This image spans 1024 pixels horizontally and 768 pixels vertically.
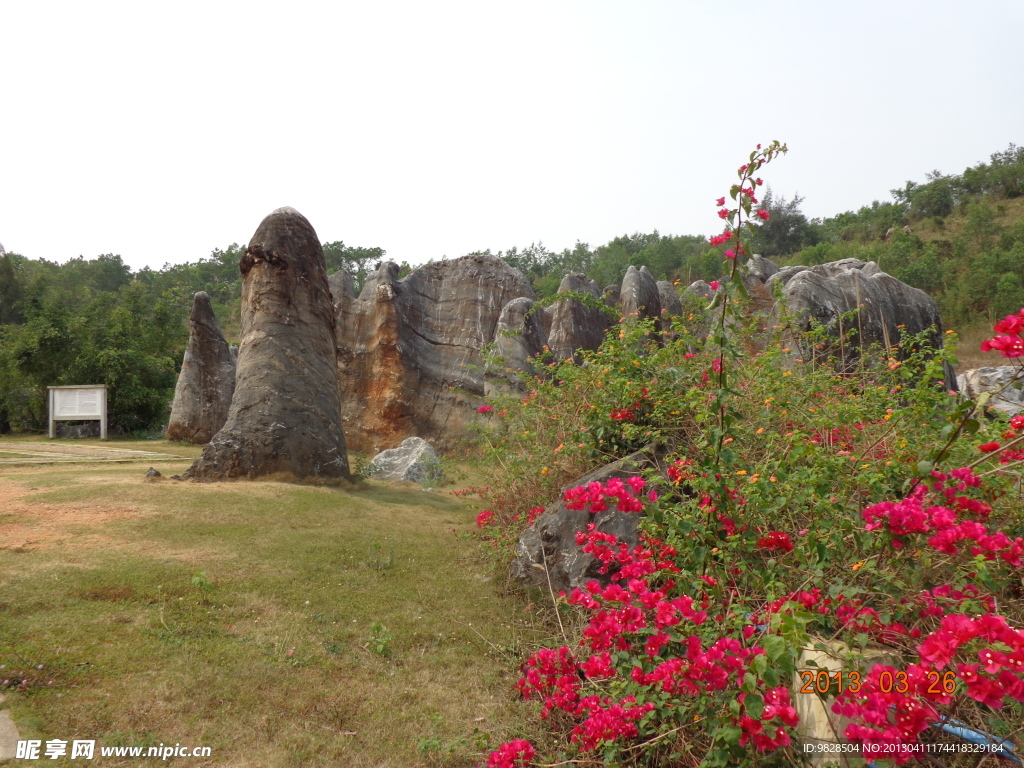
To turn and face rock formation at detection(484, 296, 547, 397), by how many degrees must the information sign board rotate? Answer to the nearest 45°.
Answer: approximately 45° to its left

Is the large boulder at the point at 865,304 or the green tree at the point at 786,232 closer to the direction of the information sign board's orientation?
the large boulder

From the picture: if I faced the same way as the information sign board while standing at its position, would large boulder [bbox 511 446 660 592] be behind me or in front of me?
in front

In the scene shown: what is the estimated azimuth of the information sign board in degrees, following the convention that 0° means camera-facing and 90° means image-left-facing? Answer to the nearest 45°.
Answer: approximately 0°

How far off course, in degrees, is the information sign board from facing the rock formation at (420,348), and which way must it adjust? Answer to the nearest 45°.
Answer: approximately 45° to its left

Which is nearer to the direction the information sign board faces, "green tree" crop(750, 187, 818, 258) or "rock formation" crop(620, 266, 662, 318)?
the rock formation

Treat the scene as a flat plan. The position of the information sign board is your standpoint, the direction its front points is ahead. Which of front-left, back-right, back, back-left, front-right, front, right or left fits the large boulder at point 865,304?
front-left

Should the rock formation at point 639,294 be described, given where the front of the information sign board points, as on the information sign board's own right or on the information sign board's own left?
on the information sign board's own left
